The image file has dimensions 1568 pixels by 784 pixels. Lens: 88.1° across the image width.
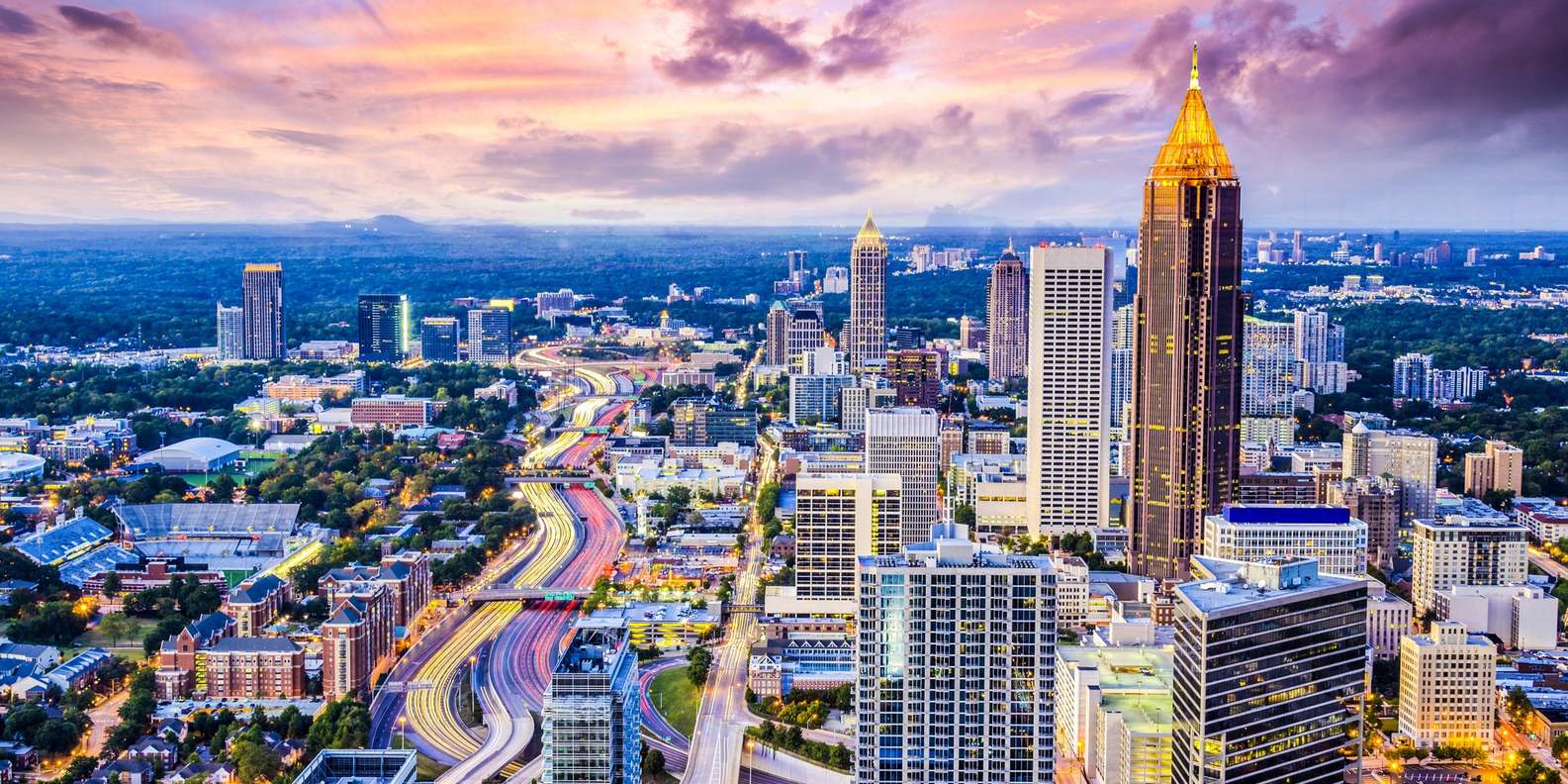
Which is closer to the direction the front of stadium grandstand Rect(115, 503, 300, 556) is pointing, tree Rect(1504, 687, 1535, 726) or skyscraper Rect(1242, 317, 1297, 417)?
the tree

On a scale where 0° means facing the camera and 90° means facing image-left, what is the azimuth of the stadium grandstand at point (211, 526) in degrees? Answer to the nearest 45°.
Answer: approximately 0°

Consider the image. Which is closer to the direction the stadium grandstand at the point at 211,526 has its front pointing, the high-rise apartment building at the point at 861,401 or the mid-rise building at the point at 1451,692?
the mid-rise building

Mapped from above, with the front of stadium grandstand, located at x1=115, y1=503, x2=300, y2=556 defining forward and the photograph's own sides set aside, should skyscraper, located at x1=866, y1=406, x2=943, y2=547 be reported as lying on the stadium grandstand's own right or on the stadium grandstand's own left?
on the stadium grandstand's own left

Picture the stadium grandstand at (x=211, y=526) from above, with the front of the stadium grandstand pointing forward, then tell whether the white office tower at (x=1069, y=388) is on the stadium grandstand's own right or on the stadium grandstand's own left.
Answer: on the stadium grandstand's own left

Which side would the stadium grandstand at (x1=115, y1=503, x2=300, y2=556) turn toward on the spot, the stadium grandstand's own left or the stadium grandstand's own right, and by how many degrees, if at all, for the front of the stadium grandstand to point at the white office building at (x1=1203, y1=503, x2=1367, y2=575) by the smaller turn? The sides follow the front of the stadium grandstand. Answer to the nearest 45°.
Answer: approximately 45° to the stadium grandstand's own left

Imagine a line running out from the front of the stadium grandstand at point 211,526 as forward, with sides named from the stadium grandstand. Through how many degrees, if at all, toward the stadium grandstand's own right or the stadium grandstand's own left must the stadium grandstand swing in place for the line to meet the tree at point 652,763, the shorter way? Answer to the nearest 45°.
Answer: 0° — it already faces it

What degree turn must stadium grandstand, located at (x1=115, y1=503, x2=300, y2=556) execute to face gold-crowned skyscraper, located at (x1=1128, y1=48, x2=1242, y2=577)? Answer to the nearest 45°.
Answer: approximately 45° to its left
